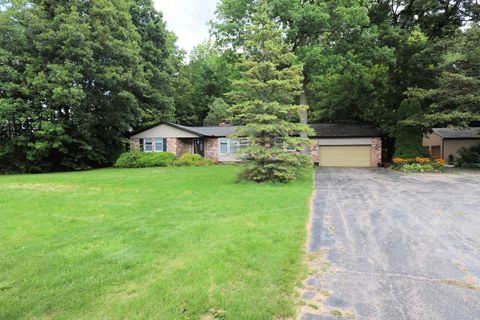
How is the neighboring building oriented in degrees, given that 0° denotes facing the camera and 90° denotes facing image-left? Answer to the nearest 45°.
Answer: approximately 45°

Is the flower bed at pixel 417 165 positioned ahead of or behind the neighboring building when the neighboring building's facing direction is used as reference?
ahead

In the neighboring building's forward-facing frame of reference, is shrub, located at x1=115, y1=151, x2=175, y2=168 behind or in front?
in front

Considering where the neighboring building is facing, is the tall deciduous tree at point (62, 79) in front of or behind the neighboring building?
in front

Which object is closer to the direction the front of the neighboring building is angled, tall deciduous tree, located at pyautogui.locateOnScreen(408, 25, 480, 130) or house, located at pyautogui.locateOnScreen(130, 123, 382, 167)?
the house
